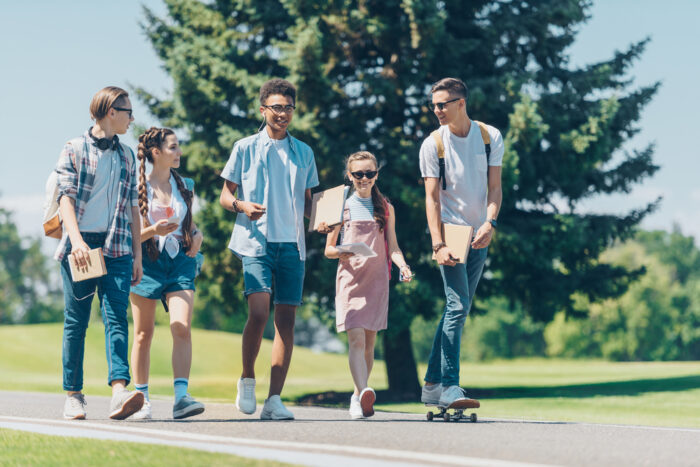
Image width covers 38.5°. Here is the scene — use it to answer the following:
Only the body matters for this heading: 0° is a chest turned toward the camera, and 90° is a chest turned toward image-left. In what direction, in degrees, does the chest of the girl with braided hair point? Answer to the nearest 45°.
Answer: approximately 0°

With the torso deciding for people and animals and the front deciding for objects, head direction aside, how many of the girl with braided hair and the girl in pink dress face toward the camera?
2

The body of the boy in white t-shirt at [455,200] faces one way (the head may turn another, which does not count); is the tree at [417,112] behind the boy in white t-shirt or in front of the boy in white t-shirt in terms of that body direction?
behind

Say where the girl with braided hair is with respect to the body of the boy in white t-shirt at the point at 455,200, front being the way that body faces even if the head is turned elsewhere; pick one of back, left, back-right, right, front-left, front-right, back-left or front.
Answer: right
